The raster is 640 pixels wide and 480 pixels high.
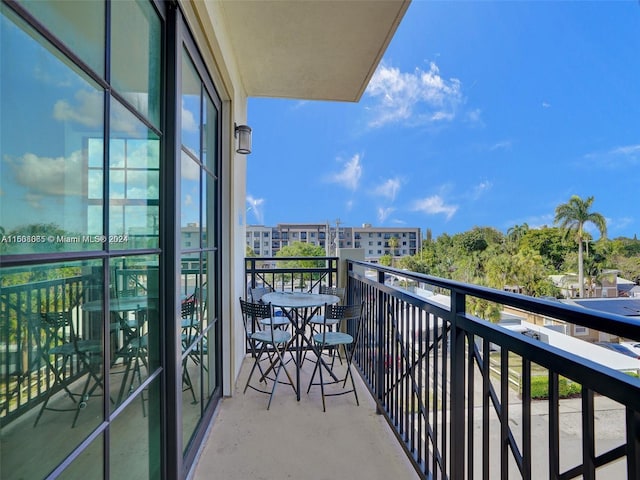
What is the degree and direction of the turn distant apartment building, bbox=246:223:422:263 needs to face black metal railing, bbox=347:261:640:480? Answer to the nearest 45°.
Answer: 0° — it already faces it

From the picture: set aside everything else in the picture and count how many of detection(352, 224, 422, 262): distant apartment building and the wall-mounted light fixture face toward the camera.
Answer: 1

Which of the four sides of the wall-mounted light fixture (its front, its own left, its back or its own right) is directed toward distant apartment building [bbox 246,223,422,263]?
left

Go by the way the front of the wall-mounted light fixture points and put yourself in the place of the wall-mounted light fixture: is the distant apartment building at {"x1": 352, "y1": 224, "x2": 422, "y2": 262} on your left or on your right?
on your left

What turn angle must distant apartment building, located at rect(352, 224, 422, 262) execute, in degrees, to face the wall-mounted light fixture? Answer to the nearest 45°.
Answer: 0° — it already faces it

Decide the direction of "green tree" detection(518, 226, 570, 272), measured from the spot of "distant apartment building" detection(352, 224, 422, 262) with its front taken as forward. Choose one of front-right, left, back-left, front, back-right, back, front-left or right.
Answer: front-left

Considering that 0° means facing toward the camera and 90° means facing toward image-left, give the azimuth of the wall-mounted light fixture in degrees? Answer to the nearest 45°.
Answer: approximately 270°

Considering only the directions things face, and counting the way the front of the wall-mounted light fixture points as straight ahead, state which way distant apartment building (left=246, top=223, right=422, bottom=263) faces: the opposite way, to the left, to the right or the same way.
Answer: to the right

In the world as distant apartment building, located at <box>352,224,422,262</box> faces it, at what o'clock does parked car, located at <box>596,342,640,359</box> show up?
The parked car is roughly at 12 o'clock from the distant apartment building.
